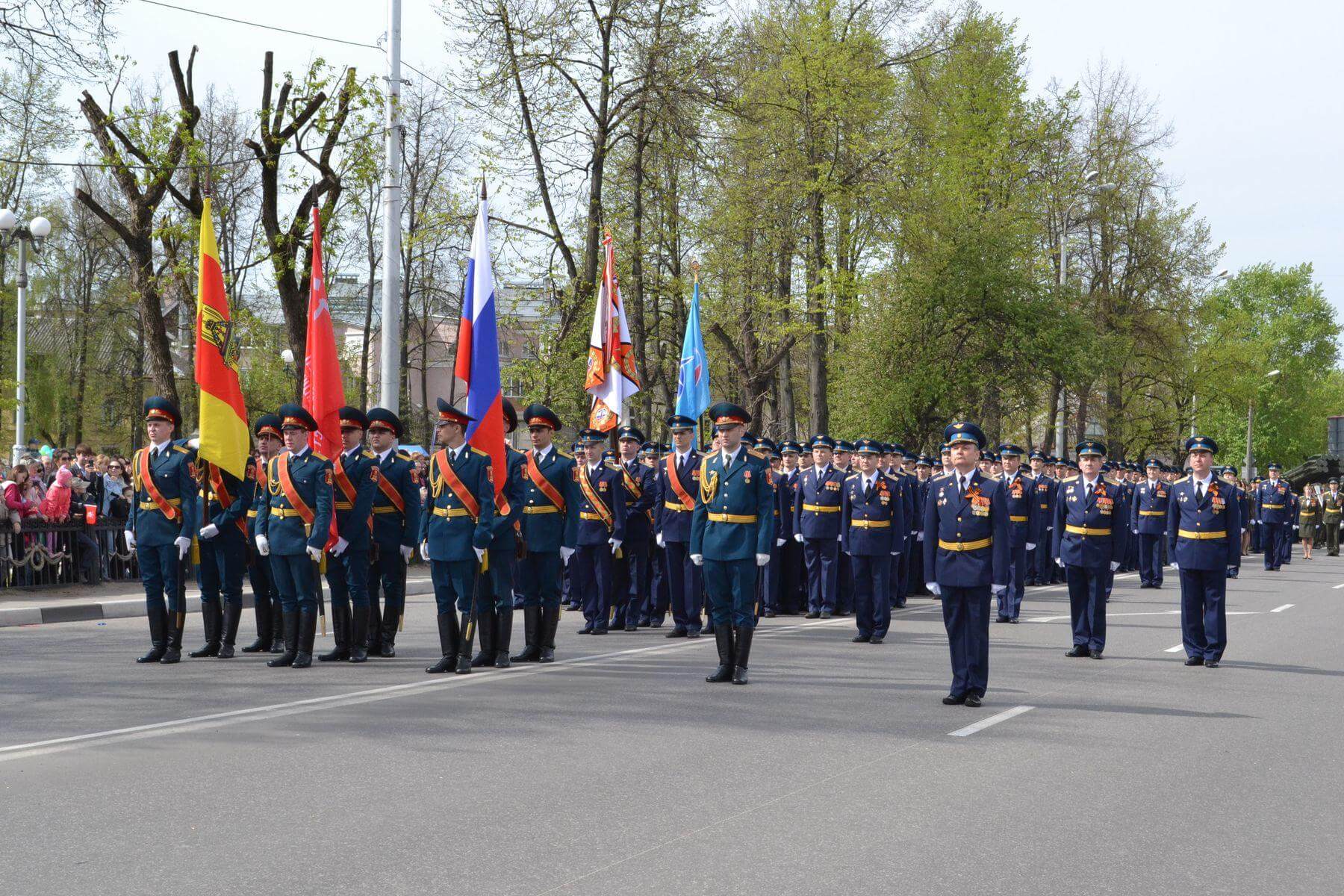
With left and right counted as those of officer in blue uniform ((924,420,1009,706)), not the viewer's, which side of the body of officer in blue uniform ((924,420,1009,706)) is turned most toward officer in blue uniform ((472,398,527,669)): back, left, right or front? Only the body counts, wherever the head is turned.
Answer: right

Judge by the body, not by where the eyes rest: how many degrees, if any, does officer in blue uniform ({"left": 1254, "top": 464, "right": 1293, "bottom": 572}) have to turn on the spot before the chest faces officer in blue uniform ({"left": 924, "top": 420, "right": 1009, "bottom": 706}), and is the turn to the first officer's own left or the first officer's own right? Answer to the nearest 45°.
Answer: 0° — they already face them

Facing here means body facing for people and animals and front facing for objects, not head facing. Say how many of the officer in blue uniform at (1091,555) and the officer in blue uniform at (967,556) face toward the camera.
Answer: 2

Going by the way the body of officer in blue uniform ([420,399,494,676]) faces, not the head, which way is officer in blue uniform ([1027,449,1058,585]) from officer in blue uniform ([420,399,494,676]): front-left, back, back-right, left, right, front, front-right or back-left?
back

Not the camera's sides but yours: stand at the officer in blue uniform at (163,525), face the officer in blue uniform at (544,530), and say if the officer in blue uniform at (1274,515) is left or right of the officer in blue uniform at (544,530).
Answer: left

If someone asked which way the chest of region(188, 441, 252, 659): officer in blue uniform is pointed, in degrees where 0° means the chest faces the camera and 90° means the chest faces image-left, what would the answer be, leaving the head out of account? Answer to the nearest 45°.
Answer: approximately 45°

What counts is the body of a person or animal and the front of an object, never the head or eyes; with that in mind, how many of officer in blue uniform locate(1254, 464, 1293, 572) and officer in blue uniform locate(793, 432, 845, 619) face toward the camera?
2

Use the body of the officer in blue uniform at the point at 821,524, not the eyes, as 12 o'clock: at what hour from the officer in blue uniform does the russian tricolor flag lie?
The russian tricolor flag is roughly at 1 o'clock from the officer in blue uniform.

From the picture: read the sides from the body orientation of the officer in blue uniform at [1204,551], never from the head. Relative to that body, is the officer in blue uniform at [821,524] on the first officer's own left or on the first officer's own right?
on the first officer's own right
